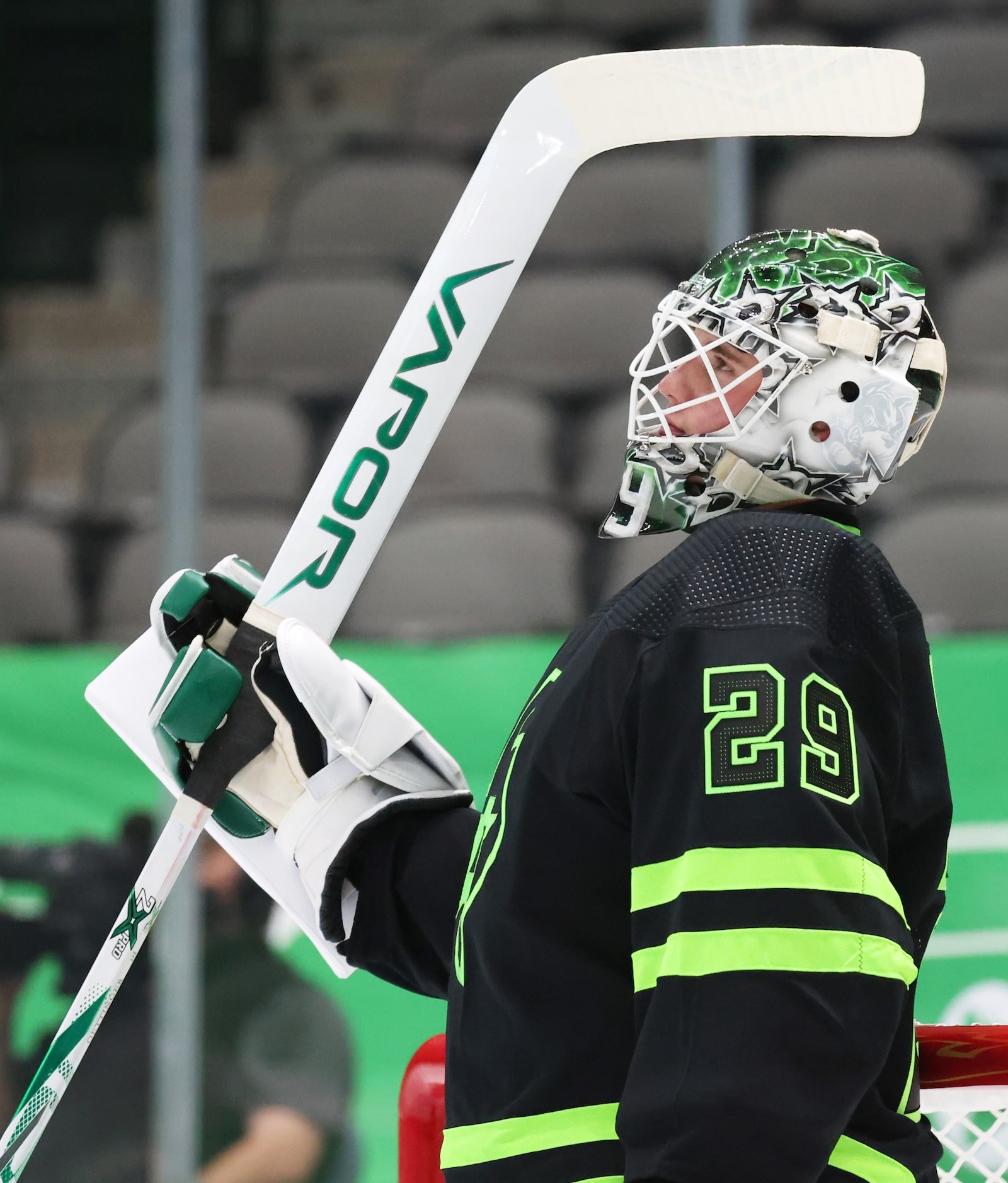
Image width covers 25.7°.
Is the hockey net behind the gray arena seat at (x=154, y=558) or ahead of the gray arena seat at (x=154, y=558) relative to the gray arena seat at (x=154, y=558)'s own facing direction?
ahead

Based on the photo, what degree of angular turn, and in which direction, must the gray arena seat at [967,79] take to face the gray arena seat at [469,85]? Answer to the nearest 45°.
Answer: approximately 90° to its right

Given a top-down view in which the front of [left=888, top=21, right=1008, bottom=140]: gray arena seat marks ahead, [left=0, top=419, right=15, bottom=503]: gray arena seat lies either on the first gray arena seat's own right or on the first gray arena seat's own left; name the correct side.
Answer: on the first gray arena seat's own right

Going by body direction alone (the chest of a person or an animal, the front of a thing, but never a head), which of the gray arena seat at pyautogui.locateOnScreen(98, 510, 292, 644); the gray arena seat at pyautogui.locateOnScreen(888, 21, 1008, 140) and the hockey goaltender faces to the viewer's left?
the hockey goaltender

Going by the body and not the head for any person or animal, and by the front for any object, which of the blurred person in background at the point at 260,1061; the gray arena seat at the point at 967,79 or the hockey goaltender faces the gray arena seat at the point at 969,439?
the gray arena seat at the point at 967,79

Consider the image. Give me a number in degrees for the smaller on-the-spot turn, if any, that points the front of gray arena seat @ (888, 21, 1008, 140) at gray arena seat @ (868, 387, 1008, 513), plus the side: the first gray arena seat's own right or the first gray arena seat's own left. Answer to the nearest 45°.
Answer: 0° — it already faces it

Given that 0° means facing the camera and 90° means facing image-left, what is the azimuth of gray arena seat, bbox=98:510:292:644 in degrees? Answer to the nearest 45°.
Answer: approximately 0°

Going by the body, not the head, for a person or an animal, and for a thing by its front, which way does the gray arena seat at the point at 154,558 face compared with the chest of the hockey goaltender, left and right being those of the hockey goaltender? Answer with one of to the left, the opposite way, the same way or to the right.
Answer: to the left

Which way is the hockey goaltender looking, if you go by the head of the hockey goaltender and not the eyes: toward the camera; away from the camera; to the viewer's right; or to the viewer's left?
to the viewer's left

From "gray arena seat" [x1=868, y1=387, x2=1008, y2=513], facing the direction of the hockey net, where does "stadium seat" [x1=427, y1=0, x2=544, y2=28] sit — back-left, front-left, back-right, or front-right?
back-right

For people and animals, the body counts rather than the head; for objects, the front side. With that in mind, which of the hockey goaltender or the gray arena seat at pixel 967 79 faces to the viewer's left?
the hockey goaltender

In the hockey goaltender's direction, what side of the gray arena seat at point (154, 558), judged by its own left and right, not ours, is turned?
front

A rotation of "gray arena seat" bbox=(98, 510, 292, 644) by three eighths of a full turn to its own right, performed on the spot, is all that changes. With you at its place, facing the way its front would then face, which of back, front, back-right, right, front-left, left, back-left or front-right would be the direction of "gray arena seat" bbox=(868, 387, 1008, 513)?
back-right
